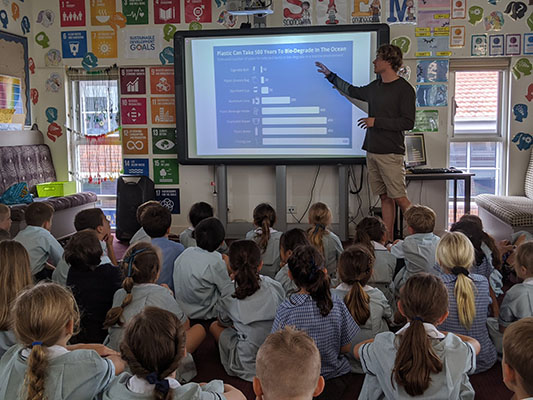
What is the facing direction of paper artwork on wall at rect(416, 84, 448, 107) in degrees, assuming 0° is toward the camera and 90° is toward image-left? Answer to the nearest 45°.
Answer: approximately 0°

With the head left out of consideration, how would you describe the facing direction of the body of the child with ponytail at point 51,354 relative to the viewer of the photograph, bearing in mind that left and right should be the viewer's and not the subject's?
facing away from the viewer and to the right of the viewer

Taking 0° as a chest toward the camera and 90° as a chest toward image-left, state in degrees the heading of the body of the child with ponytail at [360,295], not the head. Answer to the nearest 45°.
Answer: approximately 180°

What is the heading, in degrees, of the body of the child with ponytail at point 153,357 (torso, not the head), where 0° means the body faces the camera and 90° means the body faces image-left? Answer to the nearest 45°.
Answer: approximately 180°

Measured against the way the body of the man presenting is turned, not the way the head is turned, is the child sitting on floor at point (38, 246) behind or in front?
in front

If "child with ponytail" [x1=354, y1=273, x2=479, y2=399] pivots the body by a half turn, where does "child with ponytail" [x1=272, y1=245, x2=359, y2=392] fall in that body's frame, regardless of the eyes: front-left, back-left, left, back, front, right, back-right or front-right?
back-right

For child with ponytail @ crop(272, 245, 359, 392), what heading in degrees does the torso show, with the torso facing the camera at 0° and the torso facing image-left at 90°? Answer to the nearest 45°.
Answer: approximately 180°

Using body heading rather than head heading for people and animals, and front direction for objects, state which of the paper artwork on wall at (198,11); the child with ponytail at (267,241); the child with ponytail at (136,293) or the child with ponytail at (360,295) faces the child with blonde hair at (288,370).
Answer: the paper artwork on wall

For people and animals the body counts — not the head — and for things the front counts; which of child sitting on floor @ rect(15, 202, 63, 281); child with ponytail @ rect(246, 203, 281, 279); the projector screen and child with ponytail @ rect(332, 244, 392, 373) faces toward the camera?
the projector screen

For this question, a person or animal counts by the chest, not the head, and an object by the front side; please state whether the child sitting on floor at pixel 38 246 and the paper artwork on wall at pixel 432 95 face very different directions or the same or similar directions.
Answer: very different directions

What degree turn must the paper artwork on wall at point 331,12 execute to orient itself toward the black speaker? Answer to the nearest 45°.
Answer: approximately 90° to its right

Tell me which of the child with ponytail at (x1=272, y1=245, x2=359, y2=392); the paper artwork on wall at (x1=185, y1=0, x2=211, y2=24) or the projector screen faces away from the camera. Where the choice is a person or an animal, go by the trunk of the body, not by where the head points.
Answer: the child with ponytail
